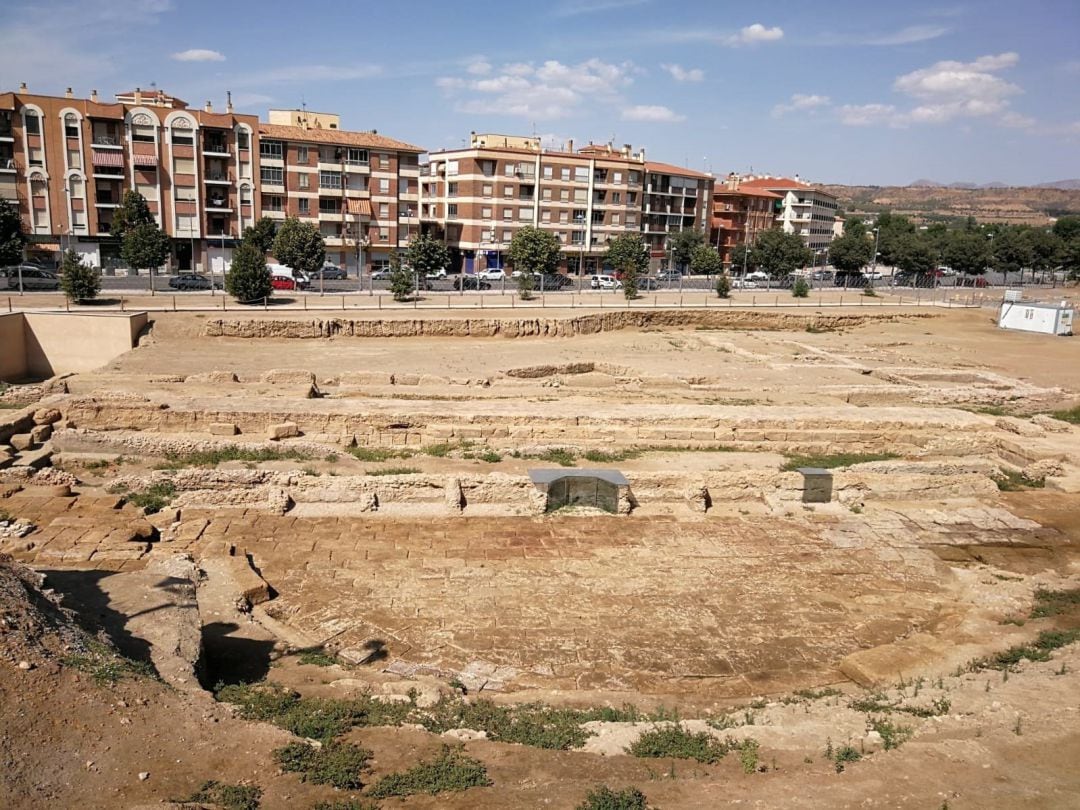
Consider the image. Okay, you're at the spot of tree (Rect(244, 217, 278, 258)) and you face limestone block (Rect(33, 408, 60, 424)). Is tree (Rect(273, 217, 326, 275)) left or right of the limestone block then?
left

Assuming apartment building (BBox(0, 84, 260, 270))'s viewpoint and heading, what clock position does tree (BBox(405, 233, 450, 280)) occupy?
The tree is roughly at 10 o'clock from the apartment building.

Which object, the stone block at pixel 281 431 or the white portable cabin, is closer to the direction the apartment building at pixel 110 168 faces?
the stone block

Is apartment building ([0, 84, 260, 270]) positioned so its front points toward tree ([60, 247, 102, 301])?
yes

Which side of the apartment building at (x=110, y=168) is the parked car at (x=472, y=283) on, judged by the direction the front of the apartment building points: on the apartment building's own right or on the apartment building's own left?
on the apartment building's own left

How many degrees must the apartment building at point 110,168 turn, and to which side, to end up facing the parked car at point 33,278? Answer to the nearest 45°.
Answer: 0° — it already faces it

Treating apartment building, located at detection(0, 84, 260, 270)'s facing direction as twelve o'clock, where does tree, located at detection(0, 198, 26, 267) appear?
The tree is roughly at 1 o'clock from the apartment building.

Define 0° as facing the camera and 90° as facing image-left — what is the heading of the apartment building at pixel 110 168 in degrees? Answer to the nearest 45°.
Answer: approximately 0°

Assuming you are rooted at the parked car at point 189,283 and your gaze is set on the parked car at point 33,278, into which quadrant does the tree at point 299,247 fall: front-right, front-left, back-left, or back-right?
back-right
